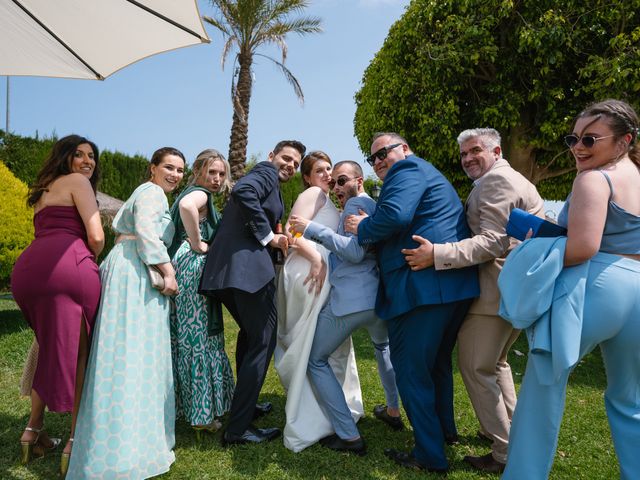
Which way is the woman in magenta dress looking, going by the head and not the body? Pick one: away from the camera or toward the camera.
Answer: toward the camera

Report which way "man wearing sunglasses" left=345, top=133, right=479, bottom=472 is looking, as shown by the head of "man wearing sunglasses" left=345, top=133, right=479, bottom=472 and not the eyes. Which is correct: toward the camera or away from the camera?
toward the camera

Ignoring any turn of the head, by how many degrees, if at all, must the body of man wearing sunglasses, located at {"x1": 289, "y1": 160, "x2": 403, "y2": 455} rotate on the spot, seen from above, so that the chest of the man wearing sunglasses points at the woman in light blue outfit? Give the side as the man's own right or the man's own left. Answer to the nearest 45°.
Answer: approximately 135° to the man's own left

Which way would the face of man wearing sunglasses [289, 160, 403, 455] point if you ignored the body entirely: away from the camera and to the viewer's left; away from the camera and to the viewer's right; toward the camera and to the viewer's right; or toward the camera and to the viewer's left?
toward the camera and to the viewer's left

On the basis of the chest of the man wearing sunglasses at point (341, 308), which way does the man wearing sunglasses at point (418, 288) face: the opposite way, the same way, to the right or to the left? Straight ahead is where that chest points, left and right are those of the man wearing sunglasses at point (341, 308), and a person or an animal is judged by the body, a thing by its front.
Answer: the same way

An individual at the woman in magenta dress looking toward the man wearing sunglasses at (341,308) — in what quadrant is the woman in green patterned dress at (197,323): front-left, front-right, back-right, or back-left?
front-left

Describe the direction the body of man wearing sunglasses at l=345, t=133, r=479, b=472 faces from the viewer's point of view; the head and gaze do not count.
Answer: to the viewer's left
